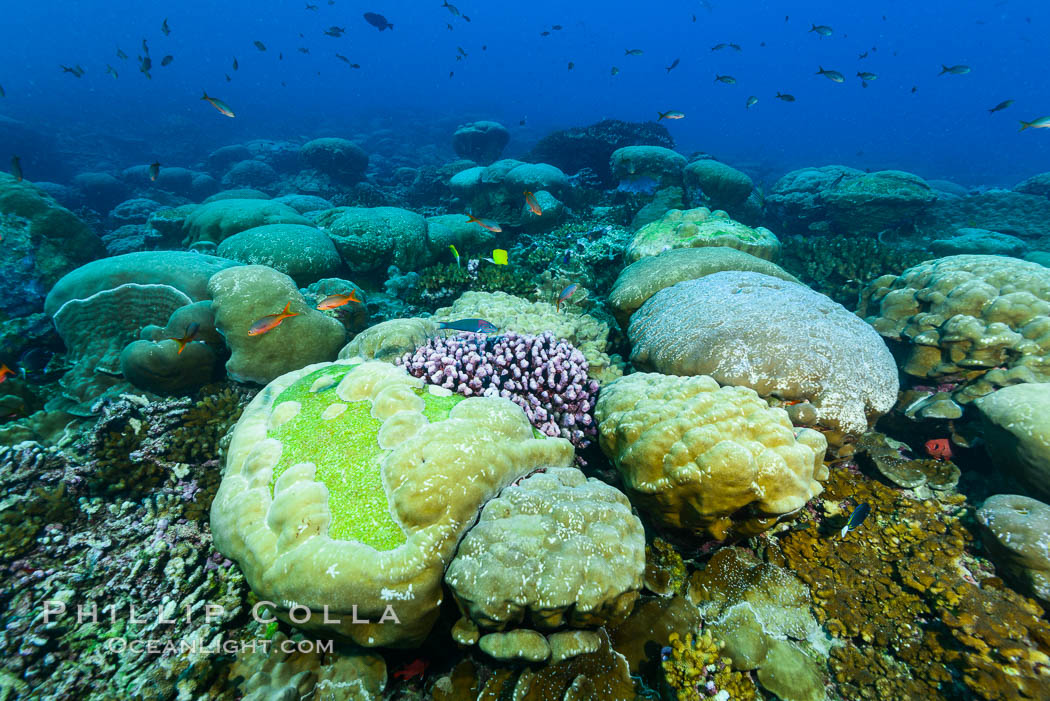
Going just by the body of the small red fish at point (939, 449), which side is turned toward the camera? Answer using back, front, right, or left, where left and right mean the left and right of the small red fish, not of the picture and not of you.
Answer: left

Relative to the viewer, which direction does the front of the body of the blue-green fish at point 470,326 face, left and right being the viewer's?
facing to the right of the viewer

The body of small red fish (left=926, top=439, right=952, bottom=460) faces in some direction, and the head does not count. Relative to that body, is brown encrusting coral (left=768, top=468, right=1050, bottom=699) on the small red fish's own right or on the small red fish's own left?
on the small red fish's own left

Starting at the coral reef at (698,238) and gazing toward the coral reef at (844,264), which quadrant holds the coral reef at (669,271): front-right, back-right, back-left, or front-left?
back-right

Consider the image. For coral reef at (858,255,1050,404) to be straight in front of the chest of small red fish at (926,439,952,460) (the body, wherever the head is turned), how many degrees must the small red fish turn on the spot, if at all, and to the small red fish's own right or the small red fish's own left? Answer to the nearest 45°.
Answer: approximately 90° to the small red fish's own right

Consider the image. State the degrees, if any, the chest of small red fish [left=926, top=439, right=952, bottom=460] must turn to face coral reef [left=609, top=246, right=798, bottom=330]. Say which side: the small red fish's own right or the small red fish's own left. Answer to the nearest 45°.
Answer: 0° — it already faces it

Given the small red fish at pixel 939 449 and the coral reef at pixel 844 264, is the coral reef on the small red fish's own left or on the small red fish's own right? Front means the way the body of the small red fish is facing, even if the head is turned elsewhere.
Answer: on the small red fish's own right

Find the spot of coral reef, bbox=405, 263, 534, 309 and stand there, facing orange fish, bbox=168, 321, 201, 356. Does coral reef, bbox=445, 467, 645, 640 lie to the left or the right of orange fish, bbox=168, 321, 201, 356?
left
